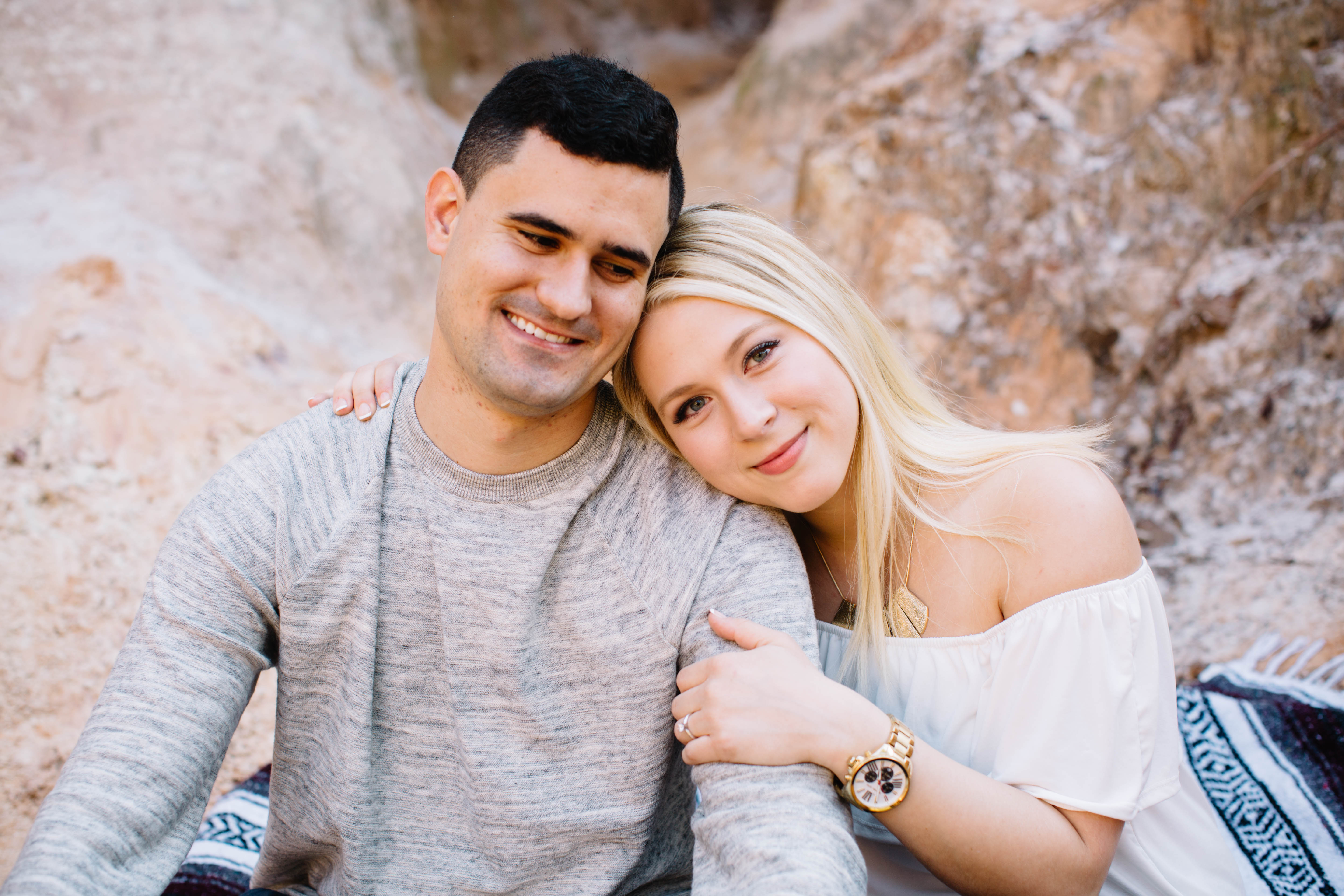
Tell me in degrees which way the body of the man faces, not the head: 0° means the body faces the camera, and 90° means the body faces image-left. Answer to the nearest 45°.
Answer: approximately 0°

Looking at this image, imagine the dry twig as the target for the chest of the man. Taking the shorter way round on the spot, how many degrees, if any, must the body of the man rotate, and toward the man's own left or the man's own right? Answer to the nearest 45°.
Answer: approximately 135° to the man's own left

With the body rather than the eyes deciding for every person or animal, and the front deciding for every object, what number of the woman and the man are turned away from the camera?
0

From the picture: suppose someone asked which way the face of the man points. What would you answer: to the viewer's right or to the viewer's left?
to the viewer's right

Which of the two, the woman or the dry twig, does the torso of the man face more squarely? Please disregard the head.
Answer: the woman

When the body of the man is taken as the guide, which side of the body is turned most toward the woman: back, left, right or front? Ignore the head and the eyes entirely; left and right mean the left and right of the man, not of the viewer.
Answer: left

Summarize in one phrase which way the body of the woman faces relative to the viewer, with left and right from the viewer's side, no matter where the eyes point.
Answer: facing the viewer and to the left of the viewer
